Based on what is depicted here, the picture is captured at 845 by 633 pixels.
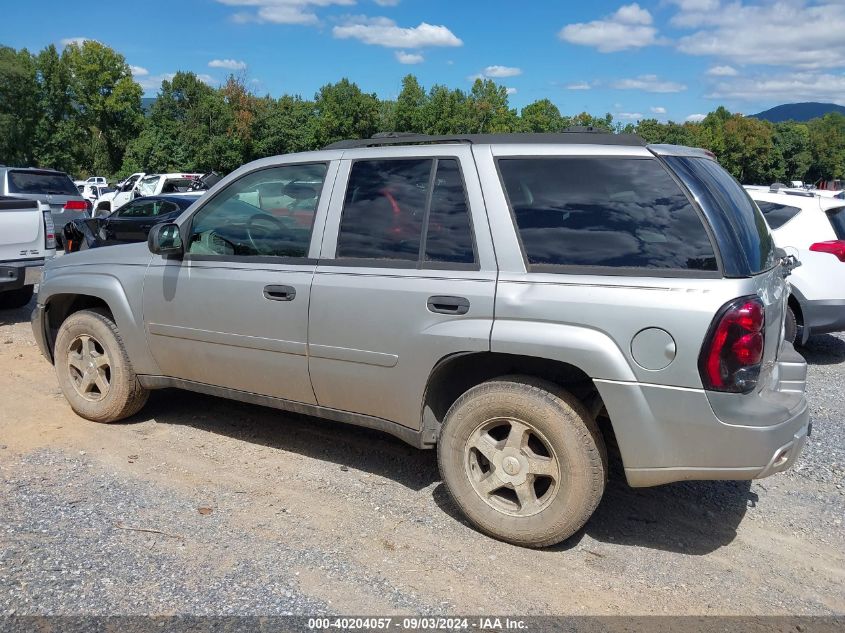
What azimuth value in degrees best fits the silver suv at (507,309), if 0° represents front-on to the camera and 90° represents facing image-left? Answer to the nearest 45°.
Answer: approximately 135°

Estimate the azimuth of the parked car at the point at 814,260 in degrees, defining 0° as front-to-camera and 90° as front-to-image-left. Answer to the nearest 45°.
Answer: approximately 135°

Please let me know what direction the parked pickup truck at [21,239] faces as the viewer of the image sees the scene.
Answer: facing away from the viewer

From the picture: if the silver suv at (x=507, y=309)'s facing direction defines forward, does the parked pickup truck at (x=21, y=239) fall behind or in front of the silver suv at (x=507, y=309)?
in front

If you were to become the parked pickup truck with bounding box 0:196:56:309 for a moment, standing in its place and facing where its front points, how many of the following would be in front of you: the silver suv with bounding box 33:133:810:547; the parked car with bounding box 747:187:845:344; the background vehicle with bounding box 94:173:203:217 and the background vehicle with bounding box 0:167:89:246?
2

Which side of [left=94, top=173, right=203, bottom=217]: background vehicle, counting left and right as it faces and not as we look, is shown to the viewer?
left

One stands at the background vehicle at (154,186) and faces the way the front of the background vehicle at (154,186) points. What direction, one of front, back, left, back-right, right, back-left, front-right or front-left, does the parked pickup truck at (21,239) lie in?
left

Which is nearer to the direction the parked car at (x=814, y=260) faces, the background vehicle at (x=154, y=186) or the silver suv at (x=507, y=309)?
the background vehicle

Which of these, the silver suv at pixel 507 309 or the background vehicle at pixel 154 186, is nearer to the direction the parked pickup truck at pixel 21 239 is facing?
the background vehicle

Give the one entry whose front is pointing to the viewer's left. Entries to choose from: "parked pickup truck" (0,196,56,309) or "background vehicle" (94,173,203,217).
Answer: the background vehicle

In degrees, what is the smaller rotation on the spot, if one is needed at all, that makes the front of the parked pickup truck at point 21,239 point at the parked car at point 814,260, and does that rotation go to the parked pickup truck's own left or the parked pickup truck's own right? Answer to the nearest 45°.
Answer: approximately 135° to the parked pickup truck's own right
